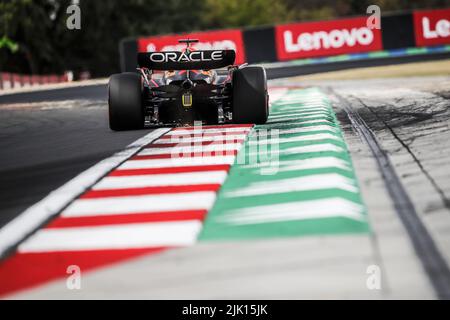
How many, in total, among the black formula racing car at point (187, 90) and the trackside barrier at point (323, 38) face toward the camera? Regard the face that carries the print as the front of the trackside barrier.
1

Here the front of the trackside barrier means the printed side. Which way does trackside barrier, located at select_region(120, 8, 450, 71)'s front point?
toward the camera

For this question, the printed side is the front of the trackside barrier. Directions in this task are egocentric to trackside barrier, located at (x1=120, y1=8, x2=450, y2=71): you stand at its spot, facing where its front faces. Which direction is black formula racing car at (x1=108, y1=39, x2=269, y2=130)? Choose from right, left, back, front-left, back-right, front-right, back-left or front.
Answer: front

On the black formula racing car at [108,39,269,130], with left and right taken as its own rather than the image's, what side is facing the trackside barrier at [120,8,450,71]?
front

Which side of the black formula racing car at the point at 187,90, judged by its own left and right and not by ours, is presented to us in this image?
back

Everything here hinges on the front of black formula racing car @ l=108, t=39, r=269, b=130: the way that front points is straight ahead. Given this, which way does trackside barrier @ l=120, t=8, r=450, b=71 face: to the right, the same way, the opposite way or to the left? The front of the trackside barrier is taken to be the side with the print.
the opposite way
